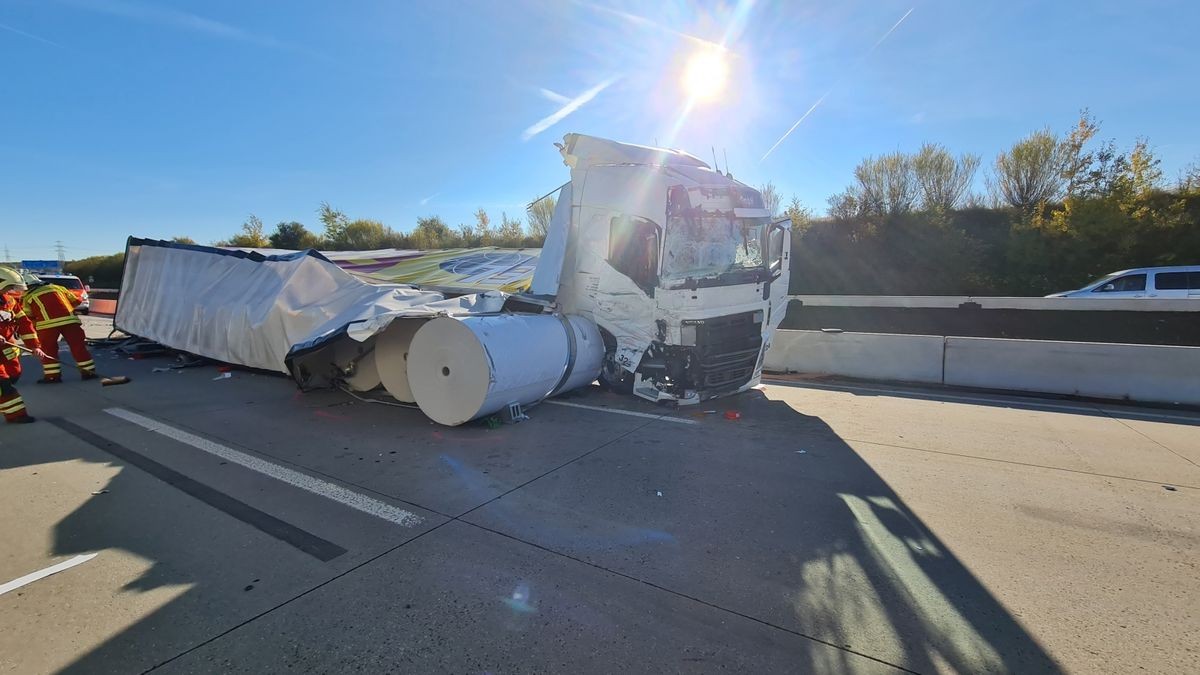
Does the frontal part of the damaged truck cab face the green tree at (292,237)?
no

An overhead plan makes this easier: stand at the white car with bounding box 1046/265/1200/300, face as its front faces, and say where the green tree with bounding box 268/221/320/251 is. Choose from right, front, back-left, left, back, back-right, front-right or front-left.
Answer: front

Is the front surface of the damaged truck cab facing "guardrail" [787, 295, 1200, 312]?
no

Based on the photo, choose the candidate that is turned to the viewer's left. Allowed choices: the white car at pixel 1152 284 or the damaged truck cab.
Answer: the white car

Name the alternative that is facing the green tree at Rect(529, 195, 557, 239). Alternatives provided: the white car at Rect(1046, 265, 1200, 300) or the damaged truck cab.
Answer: the white car

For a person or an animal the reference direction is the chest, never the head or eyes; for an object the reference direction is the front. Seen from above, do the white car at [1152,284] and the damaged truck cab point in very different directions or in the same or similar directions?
very different directions

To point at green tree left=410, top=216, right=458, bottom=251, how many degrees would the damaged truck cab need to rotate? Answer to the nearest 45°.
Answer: approximately 180°

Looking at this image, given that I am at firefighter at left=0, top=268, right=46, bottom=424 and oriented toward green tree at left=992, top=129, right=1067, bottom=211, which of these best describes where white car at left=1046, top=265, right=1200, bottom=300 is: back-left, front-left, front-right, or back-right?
front-right

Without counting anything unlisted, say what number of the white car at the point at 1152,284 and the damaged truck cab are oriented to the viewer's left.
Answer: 1

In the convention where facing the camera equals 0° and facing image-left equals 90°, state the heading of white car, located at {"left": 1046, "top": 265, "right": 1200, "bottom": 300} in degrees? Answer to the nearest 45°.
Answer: approximately 90°

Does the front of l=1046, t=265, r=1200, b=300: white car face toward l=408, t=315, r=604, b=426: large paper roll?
no

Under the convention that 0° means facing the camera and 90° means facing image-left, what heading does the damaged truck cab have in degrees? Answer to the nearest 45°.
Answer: approximately 315°

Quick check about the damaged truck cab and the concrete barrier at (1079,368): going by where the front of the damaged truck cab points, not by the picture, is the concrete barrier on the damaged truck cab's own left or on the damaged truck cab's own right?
on the damaged truck cab's own left

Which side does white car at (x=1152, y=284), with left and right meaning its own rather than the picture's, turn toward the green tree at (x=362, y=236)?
front

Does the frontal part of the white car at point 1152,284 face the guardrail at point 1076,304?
no
